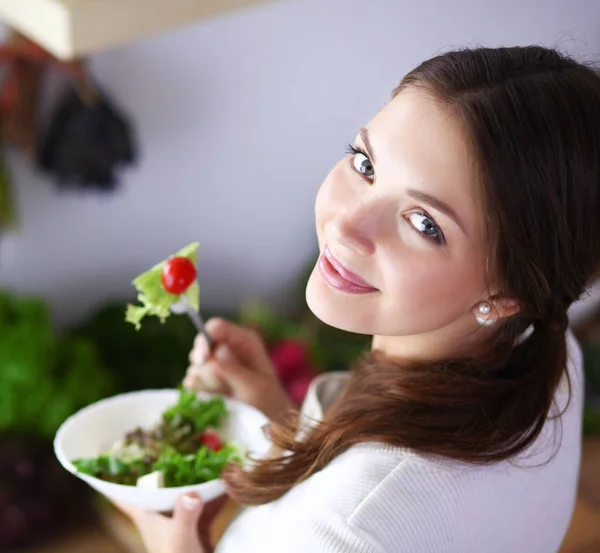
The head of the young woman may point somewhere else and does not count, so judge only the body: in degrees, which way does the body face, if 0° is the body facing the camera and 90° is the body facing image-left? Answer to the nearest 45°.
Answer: approximately 90°

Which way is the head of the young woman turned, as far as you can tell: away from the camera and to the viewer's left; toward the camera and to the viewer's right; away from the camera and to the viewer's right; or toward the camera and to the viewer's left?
toward the camera and to the viewer's left
